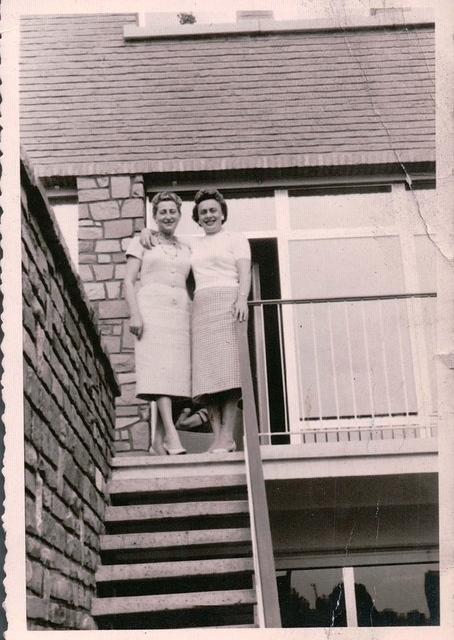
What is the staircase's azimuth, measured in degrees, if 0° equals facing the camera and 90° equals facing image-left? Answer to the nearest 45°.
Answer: approximately 0°
